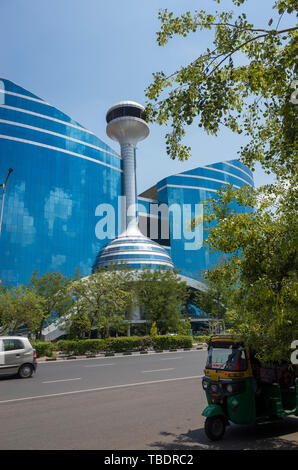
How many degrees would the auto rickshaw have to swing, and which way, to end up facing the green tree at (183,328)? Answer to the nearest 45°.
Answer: approximately 135° to its right

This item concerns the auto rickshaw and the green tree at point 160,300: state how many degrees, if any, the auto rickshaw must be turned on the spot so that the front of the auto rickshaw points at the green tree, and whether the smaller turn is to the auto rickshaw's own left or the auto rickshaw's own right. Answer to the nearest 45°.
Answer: approximately 135° to the auto rickshaw's own right

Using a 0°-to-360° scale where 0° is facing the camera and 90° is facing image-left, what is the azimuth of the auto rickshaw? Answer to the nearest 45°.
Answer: approximately 45°

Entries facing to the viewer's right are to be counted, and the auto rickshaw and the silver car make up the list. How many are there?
0
